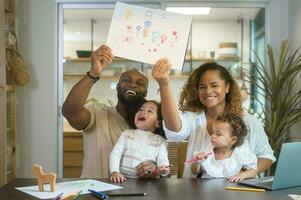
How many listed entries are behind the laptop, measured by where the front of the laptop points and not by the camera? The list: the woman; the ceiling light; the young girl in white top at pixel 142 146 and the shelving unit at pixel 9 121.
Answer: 0

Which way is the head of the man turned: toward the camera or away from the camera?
toward the camera

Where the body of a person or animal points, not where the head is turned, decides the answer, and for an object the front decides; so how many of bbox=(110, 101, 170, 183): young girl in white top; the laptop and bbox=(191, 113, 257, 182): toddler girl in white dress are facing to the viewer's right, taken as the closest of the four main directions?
0

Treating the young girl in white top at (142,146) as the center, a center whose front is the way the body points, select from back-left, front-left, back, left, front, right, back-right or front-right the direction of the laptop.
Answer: front-left

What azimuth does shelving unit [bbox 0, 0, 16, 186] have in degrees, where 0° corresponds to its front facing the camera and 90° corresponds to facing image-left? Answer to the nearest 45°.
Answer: approximately 270°

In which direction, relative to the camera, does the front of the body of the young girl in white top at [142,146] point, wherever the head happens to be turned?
toward the camera

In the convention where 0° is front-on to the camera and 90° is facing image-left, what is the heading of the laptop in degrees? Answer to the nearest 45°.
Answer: approximately 135°

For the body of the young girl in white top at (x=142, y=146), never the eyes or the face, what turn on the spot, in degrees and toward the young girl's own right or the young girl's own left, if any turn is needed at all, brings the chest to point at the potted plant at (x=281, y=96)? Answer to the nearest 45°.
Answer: approximately 135° to the young girl's own left

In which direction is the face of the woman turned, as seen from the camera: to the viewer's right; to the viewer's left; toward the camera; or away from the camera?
toward the camera

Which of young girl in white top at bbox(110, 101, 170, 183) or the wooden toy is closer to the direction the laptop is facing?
the young girl in white top

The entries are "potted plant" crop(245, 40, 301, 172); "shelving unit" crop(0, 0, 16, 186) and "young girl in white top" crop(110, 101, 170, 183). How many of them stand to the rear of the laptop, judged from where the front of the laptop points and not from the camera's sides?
0

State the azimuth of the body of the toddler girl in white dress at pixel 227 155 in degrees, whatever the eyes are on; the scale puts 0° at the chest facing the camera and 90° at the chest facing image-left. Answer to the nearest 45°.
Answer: approximately 45°

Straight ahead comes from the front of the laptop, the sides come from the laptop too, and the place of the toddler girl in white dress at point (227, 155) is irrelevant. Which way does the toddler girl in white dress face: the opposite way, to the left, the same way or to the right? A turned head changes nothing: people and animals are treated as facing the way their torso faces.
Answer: to the left

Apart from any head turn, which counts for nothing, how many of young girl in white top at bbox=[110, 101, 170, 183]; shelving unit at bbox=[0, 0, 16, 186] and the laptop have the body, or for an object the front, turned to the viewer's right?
1

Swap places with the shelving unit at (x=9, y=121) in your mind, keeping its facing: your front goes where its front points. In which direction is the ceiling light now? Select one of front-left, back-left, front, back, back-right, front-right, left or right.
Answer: front

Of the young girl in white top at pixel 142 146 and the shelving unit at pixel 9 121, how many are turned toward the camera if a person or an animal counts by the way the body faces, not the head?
1

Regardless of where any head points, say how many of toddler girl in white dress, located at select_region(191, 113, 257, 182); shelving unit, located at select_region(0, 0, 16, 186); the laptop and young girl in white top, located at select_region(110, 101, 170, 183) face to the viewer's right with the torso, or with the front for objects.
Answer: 1

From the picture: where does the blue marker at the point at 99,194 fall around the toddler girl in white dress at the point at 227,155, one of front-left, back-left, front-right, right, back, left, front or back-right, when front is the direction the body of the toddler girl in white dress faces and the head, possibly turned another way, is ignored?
front
